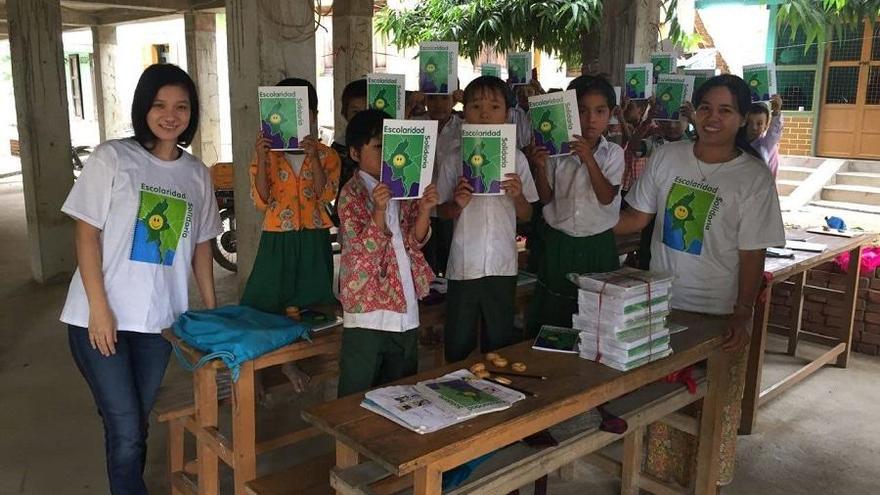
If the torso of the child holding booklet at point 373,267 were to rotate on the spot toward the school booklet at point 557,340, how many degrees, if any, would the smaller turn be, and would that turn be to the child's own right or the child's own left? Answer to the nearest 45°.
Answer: approximately 45° to the child's own left

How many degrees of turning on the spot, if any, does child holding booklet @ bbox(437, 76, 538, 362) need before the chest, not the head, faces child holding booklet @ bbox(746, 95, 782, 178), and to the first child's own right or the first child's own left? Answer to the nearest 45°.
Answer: approximately 135° to the first child's own left

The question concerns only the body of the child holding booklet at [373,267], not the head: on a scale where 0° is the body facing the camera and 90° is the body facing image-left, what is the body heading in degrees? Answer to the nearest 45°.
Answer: approximately 315°

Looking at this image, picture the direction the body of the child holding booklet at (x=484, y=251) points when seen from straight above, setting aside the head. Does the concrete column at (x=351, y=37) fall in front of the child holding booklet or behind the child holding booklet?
behind

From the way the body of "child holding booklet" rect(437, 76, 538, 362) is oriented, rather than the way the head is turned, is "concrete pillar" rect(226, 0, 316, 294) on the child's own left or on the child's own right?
on the child's own right

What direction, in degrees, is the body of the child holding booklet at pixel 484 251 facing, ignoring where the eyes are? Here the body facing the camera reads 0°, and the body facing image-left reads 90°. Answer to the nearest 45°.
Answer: approximately 0°

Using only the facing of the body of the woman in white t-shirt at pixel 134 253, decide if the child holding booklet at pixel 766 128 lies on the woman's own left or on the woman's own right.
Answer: on the woman's own left
